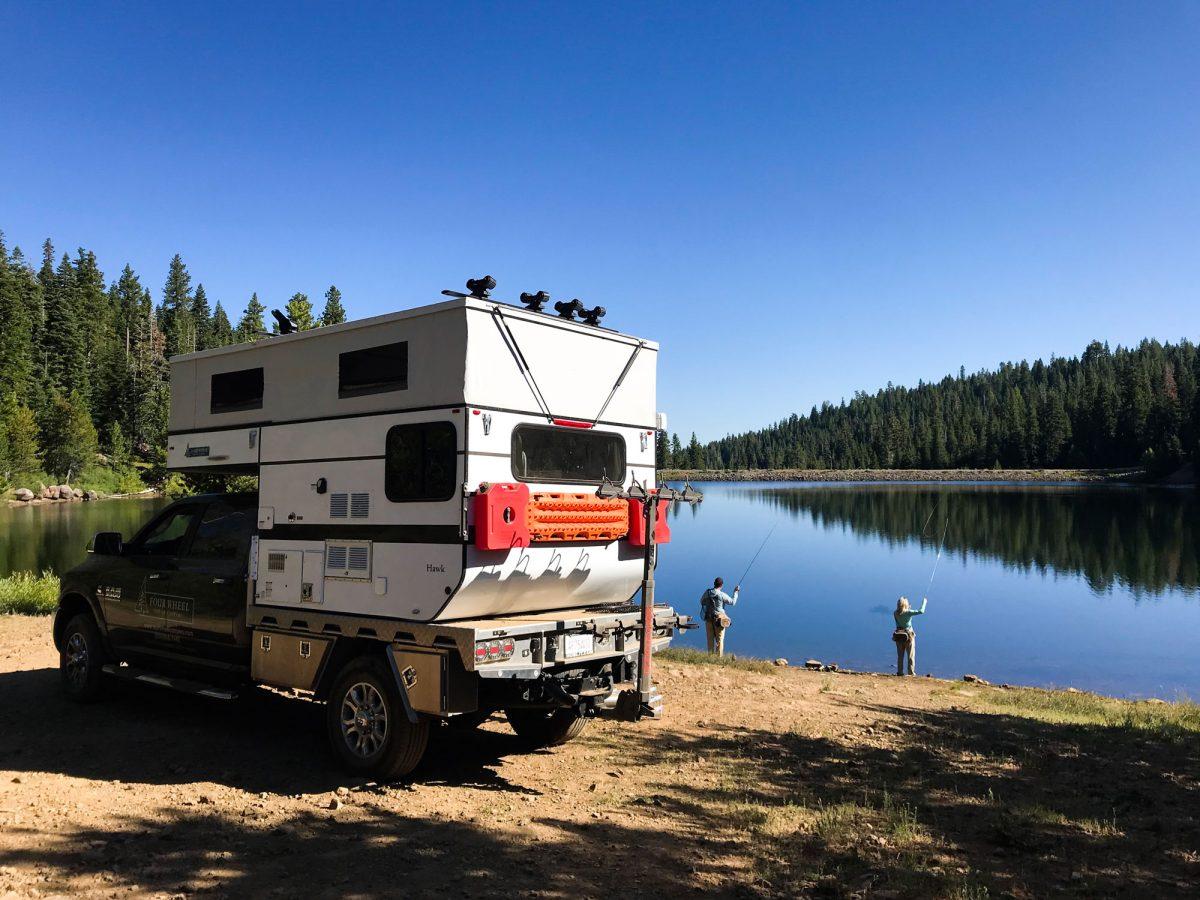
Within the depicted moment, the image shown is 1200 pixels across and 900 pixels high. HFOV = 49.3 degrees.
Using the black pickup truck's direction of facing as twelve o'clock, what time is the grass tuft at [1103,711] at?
The grass tuft is roughly at 4 o'clock from the black pickup truck.

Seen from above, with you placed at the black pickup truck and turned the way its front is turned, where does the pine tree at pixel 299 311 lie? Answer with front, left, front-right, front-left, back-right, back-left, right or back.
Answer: front-right

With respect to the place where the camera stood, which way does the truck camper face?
facing away from the viewer and to the left of the viewer

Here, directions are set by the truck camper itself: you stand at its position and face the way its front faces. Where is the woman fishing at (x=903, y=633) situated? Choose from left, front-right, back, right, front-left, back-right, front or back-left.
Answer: right

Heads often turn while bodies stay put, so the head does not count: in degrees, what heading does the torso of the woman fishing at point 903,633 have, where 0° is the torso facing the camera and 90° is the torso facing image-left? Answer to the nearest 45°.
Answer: approximately 225°

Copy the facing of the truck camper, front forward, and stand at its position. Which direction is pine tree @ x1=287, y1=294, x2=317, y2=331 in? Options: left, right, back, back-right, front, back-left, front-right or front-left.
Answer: front-right

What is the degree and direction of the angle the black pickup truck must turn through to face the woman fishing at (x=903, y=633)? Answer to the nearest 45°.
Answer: approximately 90° to its right

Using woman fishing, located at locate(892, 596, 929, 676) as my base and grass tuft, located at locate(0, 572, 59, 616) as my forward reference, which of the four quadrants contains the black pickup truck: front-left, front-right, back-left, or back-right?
front-left

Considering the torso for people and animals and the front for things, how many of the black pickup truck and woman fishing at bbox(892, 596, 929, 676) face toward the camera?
0

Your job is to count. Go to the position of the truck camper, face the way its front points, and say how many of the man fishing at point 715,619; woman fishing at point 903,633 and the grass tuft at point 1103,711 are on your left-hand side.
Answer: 0

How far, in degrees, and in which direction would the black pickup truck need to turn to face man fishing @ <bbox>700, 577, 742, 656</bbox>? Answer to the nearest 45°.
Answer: approximately 90° to its right

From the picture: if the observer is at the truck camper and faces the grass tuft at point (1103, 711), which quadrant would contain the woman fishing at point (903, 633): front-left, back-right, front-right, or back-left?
front-left
